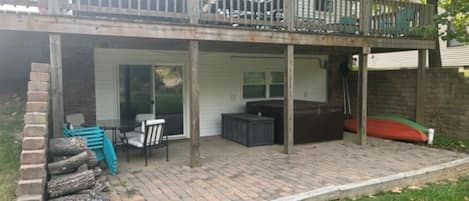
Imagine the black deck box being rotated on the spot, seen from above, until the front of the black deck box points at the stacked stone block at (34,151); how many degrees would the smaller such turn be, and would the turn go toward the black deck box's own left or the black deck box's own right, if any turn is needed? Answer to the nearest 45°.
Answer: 0° — it already faces it

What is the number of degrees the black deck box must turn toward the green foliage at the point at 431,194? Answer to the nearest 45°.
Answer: approximately 90° to its left

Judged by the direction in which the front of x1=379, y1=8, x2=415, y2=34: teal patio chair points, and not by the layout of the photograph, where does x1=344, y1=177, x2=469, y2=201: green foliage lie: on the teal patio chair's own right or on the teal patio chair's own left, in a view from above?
on the teal patio chair's own left

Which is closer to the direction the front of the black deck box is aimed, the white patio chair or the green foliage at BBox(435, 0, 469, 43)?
the white patio chair

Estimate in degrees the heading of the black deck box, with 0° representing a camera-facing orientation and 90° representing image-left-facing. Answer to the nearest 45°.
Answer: approximately 45°

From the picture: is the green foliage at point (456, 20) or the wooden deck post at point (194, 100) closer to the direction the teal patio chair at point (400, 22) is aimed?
the wooden deck post

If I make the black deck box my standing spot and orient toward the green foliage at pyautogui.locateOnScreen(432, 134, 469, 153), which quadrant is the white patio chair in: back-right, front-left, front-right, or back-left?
back-right
